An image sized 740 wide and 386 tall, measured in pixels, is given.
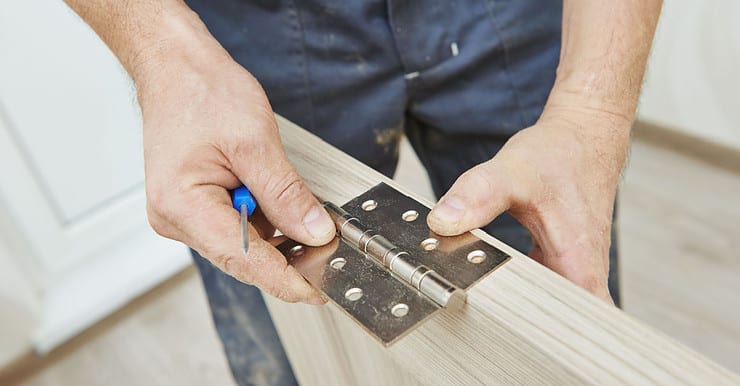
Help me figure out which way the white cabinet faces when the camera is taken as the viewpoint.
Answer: facing the viewer and to the right of the viewer

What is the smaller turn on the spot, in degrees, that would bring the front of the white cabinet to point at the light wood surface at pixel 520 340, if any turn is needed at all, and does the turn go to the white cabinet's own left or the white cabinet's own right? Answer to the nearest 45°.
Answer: approximately 45° to the white cabinet's own right
